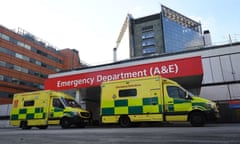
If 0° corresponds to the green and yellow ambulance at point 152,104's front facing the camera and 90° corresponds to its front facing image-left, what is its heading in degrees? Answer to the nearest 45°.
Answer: approximately 270°

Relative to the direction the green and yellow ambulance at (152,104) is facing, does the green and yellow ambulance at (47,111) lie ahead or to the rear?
to the rear

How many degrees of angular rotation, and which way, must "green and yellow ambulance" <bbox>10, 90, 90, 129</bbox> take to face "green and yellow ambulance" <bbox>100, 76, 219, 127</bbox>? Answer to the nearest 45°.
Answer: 0° — it already faces it
